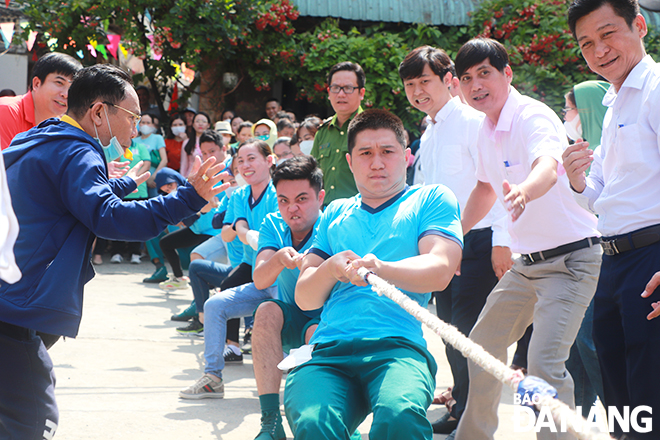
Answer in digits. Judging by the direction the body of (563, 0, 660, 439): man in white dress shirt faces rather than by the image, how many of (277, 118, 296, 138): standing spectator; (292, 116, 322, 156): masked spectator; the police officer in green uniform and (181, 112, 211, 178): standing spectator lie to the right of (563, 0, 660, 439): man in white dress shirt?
4

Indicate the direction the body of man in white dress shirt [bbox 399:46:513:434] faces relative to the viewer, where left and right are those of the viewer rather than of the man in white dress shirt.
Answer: facing the viewer and to the left of the viewer

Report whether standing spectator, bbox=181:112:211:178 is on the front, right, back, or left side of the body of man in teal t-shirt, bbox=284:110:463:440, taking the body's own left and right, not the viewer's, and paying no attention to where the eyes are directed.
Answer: back

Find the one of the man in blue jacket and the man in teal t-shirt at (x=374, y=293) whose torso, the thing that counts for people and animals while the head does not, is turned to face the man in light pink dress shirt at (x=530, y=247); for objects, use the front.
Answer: the man in blue jacket

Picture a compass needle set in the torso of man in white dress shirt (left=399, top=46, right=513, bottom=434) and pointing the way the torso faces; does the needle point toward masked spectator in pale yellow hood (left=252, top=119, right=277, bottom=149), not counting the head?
no

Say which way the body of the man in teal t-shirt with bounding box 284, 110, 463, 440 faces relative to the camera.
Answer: toward the camera

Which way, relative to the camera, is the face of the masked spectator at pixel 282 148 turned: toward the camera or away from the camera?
toward the camera

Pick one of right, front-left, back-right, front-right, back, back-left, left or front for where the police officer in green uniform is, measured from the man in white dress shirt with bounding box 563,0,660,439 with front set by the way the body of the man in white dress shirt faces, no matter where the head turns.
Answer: right

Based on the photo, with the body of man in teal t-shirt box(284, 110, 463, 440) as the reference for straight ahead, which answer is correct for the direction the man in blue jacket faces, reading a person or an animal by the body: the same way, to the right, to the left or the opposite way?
to the left

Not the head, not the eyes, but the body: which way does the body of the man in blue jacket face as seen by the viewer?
to the viewer's right

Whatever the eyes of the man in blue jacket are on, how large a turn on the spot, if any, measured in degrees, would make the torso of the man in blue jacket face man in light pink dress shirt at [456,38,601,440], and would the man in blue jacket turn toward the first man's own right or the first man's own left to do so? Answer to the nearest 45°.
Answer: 0° — they already face them

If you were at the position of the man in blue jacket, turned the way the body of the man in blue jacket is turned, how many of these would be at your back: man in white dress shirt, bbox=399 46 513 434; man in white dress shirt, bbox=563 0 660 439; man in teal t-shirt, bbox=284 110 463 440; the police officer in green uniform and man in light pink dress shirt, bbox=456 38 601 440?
0

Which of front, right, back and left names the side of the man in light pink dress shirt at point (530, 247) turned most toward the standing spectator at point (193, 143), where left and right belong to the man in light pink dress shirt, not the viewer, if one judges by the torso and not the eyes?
right

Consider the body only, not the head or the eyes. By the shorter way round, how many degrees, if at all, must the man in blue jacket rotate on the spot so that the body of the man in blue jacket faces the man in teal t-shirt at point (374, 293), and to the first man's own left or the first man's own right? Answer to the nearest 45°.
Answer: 0° — they already face them

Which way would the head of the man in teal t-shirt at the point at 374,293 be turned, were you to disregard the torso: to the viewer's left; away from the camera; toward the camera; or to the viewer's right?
toward the camera

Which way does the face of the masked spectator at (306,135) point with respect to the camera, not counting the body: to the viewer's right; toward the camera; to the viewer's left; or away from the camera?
toward the camera

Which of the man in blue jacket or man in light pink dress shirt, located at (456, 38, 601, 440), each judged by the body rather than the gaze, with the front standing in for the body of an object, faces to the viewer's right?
the man in blue jacket

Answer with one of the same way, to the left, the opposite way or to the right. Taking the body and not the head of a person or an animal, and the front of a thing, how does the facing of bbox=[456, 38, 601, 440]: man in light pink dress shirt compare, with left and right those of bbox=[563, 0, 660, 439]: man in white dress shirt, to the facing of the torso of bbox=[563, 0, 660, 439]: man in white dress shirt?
the same way

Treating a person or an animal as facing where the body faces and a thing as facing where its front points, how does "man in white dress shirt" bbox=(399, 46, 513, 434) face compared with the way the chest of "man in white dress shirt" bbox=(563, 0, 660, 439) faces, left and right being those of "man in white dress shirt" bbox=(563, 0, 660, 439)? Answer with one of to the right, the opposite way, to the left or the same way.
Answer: the same way

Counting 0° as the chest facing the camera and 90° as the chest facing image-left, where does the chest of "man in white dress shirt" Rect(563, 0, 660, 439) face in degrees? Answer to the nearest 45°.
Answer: approximately 45°

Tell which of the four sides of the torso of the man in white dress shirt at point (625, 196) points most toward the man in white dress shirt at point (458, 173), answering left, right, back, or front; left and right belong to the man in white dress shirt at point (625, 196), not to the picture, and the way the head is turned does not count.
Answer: right

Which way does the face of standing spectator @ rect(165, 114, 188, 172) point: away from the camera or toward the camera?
toward the camera
